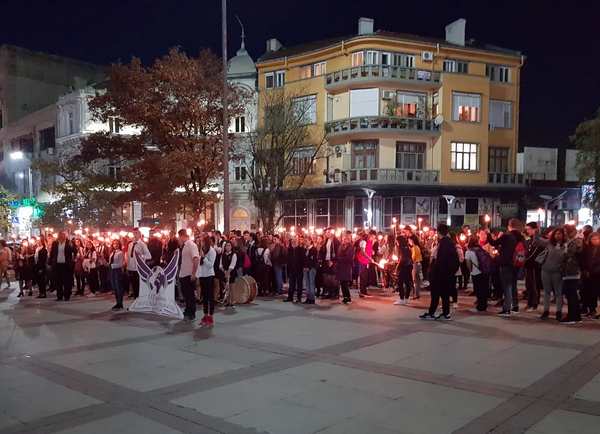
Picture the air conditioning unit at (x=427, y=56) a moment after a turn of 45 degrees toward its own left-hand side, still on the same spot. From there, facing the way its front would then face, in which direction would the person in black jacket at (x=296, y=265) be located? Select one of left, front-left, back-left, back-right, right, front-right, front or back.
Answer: front-right

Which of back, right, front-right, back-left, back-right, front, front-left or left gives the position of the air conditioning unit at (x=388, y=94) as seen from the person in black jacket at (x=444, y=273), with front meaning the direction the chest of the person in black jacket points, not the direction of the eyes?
front-right

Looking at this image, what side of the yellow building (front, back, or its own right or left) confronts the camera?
front

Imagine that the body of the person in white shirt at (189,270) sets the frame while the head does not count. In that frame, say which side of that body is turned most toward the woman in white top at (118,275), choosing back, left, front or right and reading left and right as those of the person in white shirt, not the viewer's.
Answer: right

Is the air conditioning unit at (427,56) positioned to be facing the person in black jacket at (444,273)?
yes

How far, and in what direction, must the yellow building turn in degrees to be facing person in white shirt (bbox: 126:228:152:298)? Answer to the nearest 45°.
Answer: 0° — it already faces them

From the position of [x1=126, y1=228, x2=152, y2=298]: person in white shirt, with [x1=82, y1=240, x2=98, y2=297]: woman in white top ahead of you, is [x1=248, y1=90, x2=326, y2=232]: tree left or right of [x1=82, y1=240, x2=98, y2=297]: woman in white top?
right

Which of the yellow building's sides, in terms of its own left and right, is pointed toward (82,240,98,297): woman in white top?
front

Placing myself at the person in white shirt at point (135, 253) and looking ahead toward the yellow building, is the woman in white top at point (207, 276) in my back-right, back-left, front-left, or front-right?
back-right

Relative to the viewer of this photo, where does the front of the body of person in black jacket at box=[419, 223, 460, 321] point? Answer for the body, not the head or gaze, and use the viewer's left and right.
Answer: facing away from the viewer and to the left of the viewer

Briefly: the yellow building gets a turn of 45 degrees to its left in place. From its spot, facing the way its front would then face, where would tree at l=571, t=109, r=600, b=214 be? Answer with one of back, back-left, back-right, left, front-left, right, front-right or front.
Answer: front

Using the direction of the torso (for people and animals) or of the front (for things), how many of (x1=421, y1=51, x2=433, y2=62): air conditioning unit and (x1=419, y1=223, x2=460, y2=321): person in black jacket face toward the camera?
1

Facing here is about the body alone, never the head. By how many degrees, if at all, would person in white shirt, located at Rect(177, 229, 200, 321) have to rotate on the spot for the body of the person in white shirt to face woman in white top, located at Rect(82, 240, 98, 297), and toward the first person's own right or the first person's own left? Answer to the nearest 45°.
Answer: approximately 90° to the first person's own right

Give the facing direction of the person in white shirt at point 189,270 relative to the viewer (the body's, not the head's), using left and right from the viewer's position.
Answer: facing the viewer and to the left of the viewer

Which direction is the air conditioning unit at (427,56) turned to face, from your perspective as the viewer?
facing the viewer
